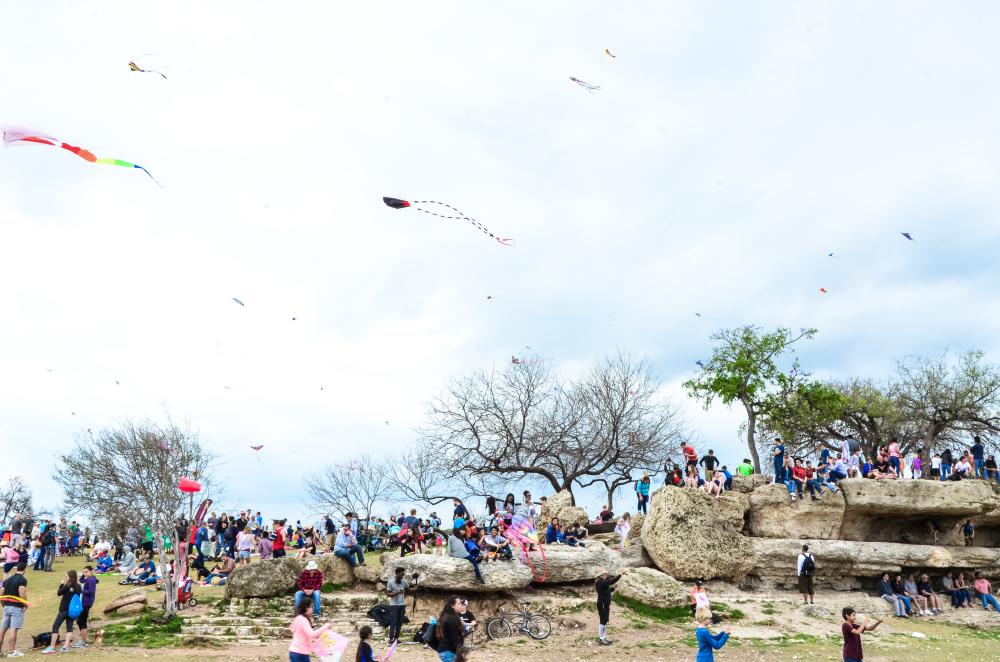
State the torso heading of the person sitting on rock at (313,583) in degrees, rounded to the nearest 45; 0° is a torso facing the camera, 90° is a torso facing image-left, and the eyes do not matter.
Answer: approximately 0°

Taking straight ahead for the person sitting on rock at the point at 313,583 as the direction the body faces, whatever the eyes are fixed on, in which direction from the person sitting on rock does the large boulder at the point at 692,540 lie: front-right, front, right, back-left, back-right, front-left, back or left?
left

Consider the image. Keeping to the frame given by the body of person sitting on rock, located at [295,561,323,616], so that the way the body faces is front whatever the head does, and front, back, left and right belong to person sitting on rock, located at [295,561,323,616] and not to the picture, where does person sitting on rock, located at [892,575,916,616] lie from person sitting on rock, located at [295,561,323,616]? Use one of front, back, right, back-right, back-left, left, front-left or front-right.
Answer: left

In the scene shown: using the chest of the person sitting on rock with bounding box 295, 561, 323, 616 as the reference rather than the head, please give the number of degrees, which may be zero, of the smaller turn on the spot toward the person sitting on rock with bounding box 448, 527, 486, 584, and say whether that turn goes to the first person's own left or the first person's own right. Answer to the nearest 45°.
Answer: approximately 90° to the first person's own left

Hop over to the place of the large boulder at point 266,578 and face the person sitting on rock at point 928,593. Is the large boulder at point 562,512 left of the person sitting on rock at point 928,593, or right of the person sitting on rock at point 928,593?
left

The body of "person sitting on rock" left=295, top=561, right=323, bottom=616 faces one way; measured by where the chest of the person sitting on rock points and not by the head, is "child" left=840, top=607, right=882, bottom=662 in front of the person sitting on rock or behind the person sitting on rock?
in front

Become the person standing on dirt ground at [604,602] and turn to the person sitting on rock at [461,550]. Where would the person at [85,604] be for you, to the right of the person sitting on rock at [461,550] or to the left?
left
